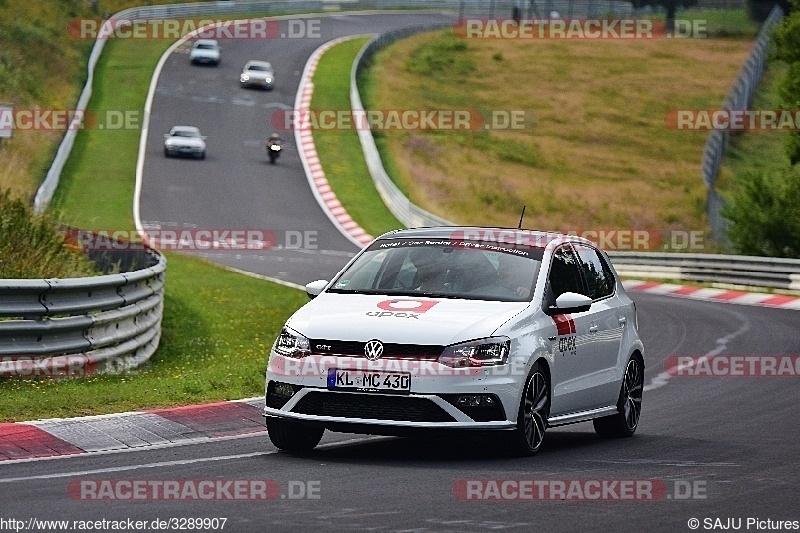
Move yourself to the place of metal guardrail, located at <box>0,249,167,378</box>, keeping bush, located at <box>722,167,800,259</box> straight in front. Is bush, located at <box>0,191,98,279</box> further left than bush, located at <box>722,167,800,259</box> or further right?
left

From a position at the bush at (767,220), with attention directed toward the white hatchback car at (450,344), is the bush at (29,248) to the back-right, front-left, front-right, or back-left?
front-right

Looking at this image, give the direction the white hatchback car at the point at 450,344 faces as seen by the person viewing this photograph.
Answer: facing the viewer and to the left of the viewer

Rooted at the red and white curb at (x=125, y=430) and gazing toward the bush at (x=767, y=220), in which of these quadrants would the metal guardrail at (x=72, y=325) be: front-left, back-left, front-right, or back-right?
front-left

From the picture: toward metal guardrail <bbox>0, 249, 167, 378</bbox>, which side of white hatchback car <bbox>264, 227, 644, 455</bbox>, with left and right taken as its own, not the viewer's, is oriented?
right

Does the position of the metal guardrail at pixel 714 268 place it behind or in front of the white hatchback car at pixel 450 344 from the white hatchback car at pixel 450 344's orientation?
behind

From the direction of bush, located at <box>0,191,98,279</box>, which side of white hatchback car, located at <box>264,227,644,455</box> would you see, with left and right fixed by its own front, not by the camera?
right

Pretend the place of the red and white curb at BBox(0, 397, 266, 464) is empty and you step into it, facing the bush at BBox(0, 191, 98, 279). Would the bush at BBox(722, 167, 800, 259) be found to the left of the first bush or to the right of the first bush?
right
